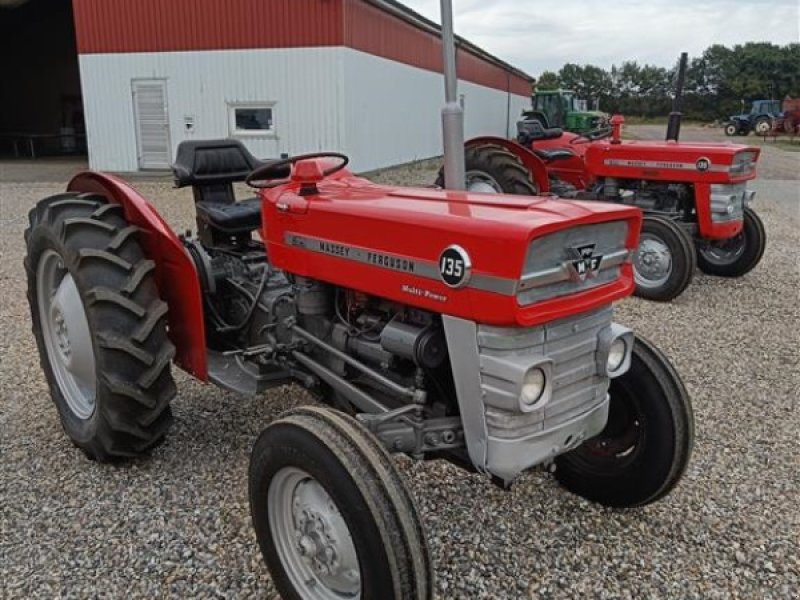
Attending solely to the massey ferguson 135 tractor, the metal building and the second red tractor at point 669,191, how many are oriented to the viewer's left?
0

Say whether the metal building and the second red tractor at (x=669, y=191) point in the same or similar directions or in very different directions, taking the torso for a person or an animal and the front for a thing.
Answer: same or similar directions

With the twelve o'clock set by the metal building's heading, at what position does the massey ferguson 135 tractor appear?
The massey ferguson 135 tractor is roughly at 12 o'clock from the metal building.

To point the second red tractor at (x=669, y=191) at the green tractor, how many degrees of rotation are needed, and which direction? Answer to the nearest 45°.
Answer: approximately 135° to its left

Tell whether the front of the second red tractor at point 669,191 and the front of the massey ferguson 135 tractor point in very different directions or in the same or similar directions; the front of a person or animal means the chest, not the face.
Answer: same or similar directions

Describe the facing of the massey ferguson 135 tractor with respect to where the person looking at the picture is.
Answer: facing the viewer and to the right of the viewer

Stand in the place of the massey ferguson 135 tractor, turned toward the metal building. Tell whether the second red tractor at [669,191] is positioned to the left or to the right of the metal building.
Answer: right

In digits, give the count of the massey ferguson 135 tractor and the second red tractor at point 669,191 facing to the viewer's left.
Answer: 0

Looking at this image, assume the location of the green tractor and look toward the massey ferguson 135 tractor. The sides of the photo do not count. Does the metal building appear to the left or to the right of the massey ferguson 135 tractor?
right

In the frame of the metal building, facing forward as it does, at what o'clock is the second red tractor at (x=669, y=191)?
The second red tractor is roughly at 11 o'clock from the metal building.

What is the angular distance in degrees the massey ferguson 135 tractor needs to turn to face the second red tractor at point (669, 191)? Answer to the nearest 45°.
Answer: approximately 90° to its left

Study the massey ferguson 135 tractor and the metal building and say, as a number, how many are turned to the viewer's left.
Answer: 0

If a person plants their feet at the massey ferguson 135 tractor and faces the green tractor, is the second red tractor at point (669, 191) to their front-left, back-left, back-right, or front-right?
front-right

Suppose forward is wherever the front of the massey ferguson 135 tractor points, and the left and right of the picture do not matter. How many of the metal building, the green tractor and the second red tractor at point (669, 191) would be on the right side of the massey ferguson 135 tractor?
0

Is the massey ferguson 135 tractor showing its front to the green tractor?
no

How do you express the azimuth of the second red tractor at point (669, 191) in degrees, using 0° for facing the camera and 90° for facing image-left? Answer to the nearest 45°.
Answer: approximately 315°

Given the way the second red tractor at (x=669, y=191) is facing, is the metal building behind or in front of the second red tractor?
behind

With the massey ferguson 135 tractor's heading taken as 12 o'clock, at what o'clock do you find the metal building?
The metal building is roughly at 7 o'clock from the massey ferguson 135 tractor.

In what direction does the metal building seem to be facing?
toward the camera
